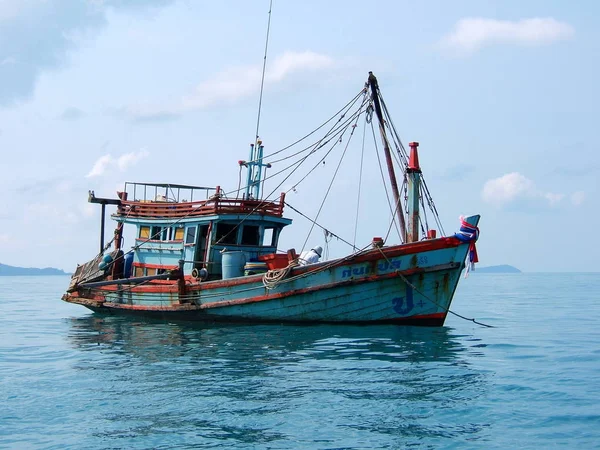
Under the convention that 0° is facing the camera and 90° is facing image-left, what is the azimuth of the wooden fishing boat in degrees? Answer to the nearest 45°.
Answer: approximately 315°
